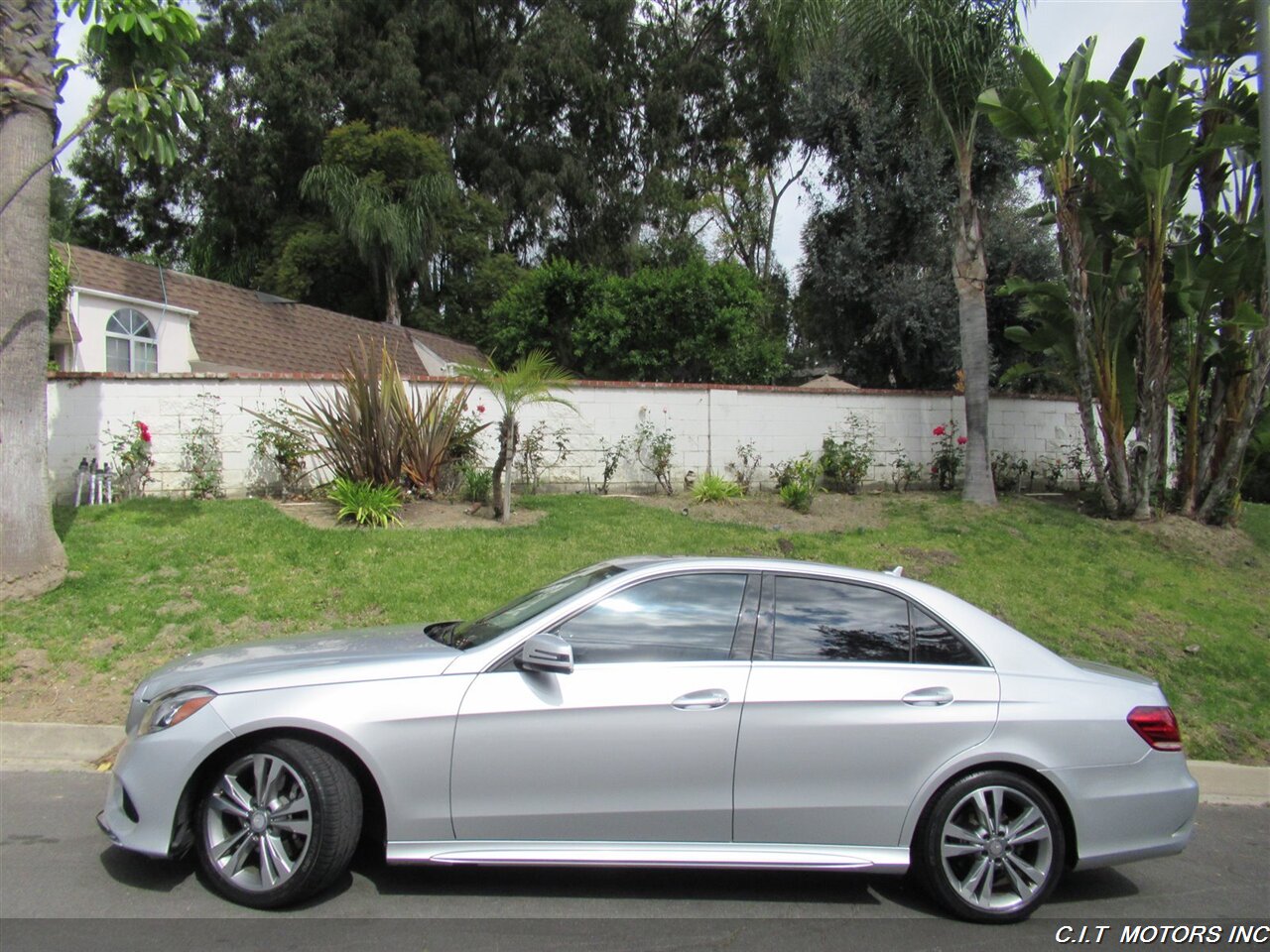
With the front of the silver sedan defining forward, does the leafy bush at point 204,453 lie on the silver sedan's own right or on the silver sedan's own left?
on the silver sedan's own right

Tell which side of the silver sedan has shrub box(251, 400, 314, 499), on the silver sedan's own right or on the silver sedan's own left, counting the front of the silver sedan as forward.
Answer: on the silver sedan's own right

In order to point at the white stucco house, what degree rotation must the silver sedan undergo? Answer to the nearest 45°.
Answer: approximately 45° to its right

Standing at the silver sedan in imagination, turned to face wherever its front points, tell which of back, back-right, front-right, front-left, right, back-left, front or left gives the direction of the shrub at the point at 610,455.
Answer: right

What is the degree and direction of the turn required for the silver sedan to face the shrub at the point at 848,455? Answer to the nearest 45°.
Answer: approximately 90° to its right

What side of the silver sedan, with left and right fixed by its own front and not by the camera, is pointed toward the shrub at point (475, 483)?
right

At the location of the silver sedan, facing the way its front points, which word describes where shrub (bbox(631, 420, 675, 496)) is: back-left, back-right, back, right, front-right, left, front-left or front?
right

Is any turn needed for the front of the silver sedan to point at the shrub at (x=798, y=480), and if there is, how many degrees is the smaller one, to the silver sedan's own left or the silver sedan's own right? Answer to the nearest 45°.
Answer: approximately 90° to the silver sedan's own right

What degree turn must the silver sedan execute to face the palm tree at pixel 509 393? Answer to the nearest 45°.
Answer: approximately 90° to its right

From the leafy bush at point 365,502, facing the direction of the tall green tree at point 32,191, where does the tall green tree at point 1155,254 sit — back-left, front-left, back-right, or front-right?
back-left

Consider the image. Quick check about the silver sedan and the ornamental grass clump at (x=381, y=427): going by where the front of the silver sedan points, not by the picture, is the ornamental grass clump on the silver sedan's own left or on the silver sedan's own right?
on the silver sedan's own right

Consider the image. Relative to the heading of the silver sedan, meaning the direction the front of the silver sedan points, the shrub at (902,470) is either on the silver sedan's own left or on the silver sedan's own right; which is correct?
on the silver sedan's own right

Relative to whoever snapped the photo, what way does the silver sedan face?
facing to the left of the viewer

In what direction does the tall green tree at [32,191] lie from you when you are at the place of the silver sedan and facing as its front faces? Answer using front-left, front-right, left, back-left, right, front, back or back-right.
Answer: front-right
